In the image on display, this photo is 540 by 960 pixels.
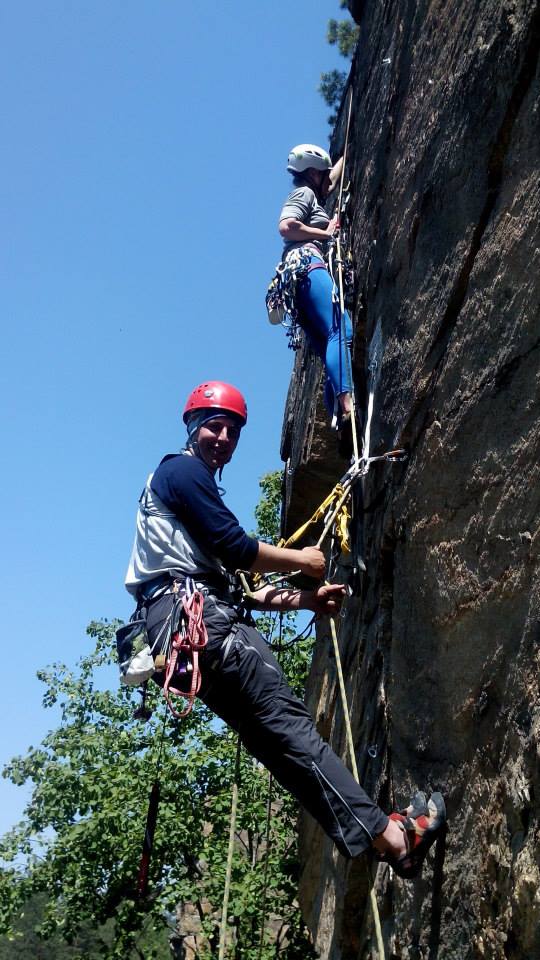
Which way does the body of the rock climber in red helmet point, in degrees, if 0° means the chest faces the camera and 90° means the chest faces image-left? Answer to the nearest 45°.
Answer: approximately 270°

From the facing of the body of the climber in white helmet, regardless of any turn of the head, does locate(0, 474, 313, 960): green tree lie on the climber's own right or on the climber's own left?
on the climber's own left

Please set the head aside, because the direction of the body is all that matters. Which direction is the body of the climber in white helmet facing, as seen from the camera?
to the viewer's right

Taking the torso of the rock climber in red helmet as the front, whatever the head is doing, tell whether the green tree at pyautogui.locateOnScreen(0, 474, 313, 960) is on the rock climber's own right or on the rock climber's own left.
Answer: on the rock climber's own left
